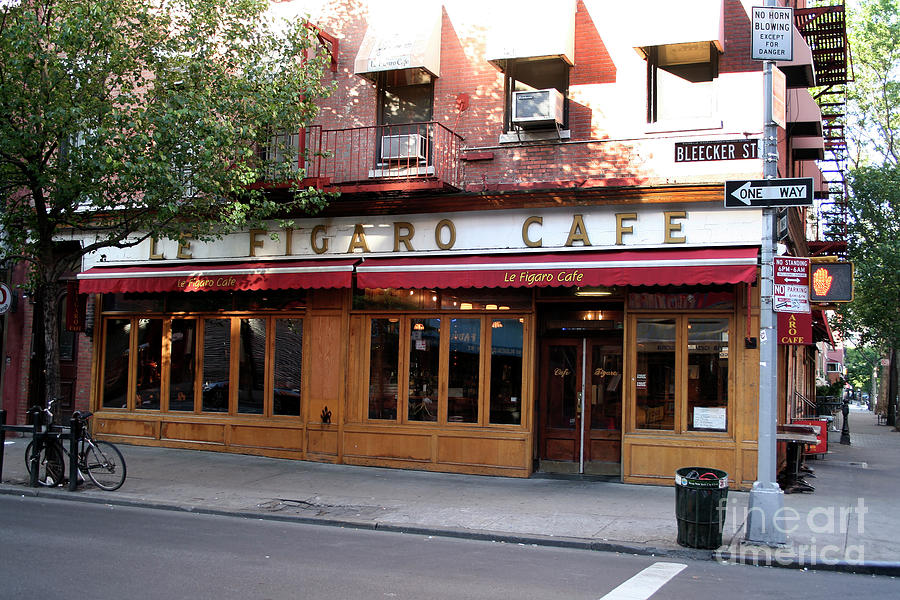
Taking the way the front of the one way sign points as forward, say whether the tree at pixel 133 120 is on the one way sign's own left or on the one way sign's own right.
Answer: on the one way sign's own right

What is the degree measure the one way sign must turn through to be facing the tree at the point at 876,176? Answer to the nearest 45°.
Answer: approximately 180°

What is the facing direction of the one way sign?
toward the camera

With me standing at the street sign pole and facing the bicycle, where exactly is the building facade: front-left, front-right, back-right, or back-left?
front-right

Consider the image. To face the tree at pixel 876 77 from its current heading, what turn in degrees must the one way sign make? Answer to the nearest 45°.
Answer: approximately 180°

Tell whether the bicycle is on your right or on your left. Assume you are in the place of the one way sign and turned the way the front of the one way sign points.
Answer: on your right

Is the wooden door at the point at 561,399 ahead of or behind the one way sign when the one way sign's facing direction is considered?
behind
